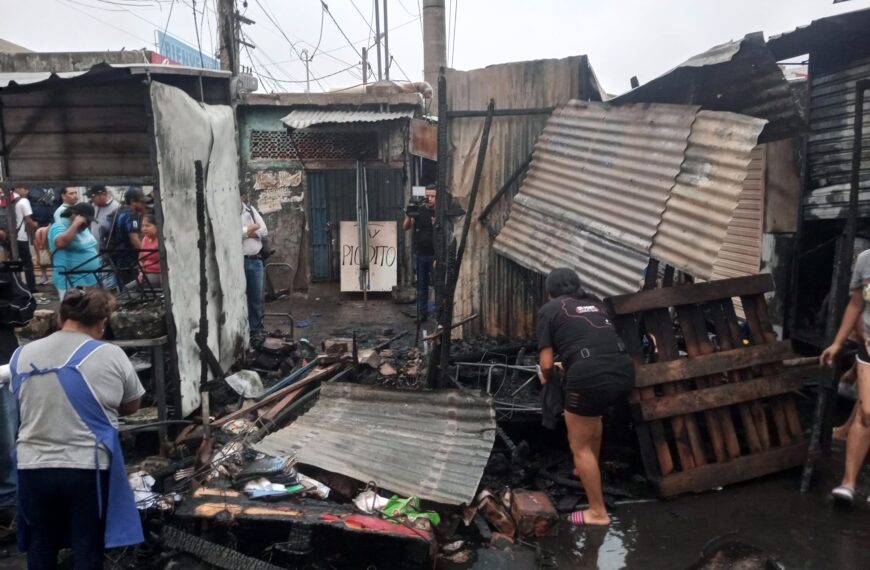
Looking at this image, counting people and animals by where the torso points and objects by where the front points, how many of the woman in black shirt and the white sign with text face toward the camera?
1

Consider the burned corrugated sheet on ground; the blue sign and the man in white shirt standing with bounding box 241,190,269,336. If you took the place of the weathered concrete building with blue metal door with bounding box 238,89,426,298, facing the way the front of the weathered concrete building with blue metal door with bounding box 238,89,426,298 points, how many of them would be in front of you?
2

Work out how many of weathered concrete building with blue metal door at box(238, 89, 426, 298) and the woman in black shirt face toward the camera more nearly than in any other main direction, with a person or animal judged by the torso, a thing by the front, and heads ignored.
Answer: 1

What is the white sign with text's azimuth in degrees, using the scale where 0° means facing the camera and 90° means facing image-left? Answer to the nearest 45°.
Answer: approximately 0°

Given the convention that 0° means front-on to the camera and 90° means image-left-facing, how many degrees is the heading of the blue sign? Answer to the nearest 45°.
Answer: approximately 315°
